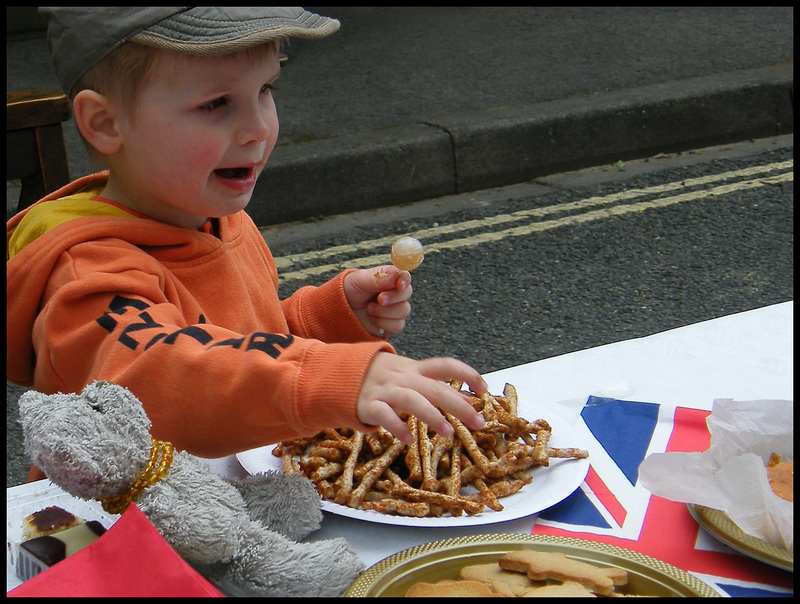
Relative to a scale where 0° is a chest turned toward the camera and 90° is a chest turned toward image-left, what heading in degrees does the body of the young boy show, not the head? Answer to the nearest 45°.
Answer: approximately 315°

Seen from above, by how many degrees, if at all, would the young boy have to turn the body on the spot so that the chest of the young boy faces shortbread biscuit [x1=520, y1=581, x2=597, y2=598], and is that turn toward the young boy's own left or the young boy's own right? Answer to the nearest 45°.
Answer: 0° — they already face it
